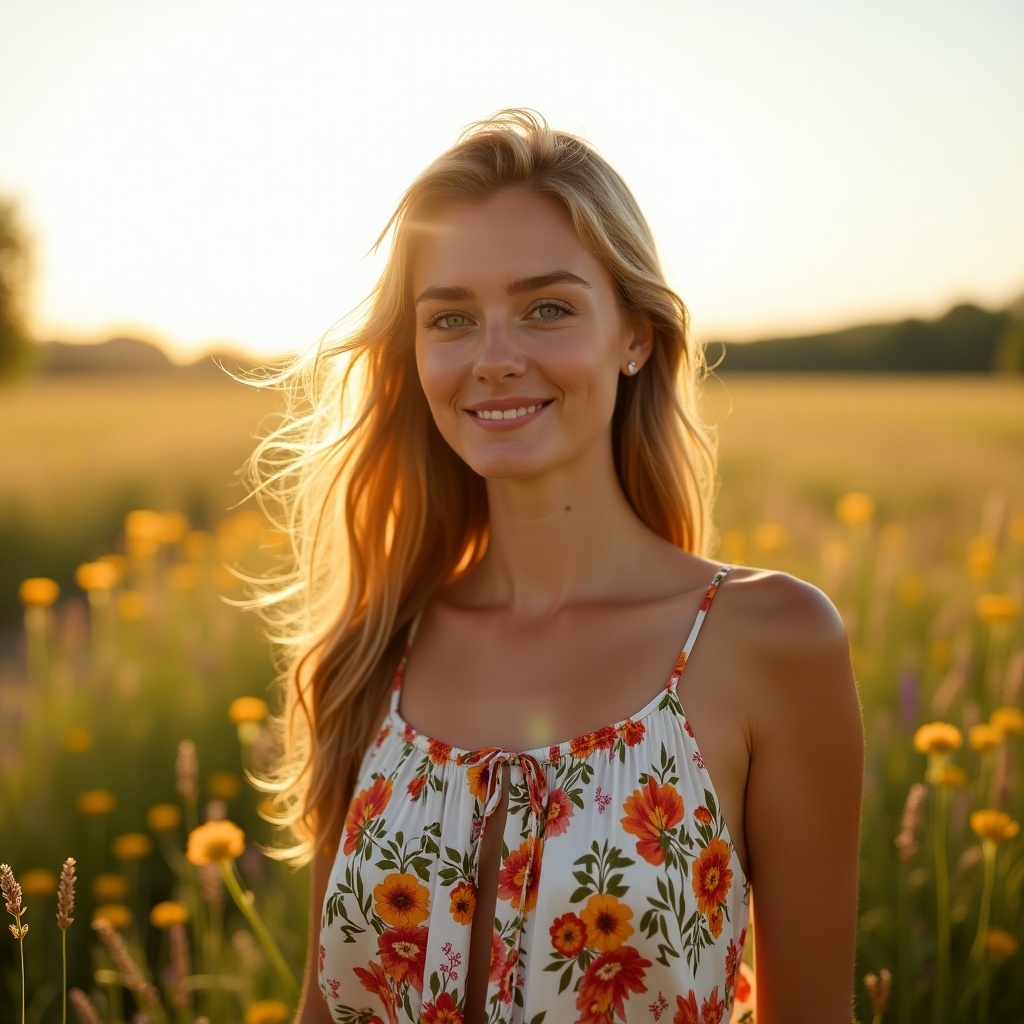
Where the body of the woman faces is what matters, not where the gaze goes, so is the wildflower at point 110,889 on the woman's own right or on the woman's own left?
on the woman's own right

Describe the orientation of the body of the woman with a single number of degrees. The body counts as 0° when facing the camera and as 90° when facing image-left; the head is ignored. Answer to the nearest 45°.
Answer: approximately 45°

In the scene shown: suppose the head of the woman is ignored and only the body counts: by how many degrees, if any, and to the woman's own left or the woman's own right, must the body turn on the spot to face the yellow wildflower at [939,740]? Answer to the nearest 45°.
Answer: approximately 135° to the woman's own left

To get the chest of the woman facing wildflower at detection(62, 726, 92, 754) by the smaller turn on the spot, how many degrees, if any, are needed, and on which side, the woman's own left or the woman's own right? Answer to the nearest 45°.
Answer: approximately 90° to the woman's own right

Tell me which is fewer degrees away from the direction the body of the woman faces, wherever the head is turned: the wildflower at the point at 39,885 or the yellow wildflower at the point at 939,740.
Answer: the wildflower

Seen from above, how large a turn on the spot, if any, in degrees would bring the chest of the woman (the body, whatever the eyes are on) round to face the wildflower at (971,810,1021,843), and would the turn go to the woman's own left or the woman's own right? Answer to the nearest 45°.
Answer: approximately 135° to the woman's own left

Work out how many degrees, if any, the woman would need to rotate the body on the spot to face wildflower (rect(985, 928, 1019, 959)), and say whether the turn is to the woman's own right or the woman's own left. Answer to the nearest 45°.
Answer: approximately 135° to the woman's own left
